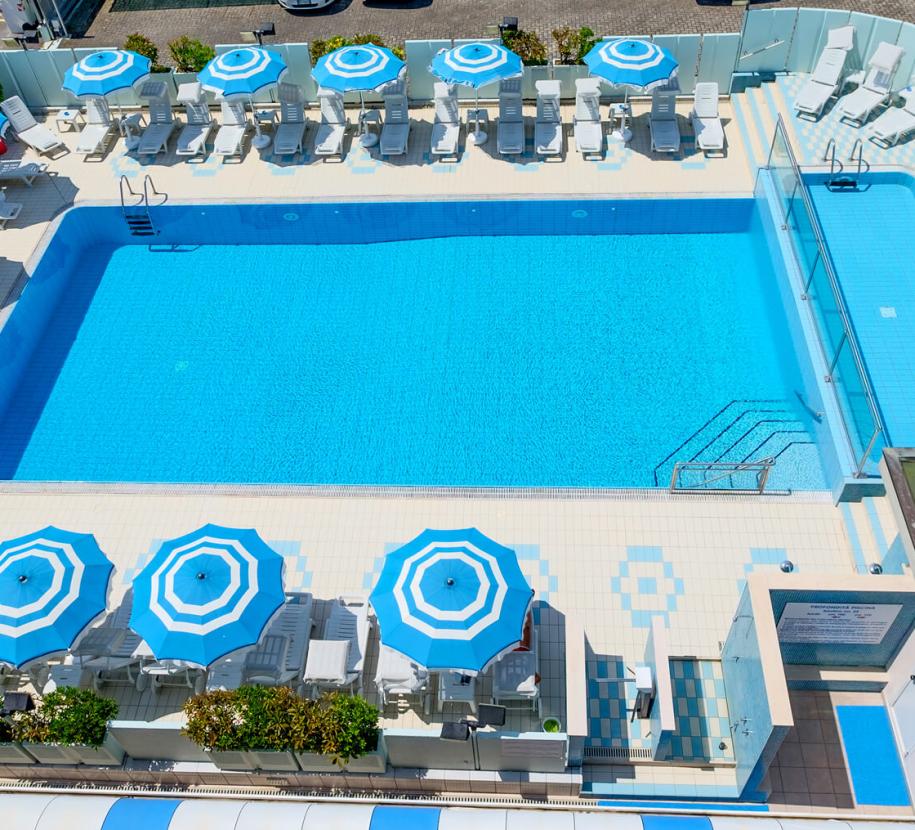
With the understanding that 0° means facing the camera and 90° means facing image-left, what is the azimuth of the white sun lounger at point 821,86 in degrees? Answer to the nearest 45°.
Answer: approximately 45°

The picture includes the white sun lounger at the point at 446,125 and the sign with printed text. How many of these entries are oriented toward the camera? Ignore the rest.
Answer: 2

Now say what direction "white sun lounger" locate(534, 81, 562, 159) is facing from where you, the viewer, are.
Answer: facing the viewer

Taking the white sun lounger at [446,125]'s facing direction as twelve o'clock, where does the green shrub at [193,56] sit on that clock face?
The green shrub is roughly at 4 o'clock from the white sun lounger.

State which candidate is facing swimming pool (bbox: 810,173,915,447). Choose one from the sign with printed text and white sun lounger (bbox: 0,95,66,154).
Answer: the white sun lounger

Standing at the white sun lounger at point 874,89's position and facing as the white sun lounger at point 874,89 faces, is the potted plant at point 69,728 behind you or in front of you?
in front

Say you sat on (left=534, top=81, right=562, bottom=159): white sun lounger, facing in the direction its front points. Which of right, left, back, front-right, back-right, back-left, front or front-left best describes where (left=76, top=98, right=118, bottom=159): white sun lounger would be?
right

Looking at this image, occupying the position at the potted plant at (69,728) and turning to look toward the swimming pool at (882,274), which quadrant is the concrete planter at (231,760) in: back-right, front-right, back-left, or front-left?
front-right

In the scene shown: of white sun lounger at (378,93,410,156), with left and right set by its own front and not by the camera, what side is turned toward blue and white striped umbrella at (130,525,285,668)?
front

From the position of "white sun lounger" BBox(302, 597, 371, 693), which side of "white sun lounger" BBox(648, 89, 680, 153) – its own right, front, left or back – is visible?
front

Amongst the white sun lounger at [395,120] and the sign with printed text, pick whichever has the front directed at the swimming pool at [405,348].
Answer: the white sun lounger

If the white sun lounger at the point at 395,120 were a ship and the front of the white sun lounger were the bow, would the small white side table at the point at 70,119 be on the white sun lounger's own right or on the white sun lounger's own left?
on the white sun lounger's own right

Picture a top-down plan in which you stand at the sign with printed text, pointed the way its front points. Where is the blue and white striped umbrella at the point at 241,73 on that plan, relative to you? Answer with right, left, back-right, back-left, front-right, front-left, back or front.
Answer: back-right

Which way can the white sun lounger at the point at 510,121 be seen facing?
toward the camera

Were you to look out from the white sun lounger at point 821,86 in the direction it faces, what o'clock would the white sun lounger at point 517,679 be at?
the white sun lounger at point 517,679 is roughly at 11 o'clock from the white sun lounger at point 821,86.

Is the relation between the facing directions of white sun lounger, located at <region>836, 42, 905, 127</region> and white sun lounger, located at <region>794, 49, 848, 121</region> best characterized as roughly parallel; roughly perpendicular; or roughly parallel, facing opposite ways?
roughly parallel

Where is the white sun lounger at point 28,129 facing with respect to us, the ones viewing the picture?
facing the viewer and to the right of the viewer

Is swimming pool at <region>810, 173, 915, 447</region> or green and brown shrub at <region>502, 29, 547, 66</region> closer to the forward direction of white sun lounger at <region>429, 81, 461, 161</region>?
the swimming pool

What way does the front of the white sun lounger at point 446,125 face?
toward the camera
